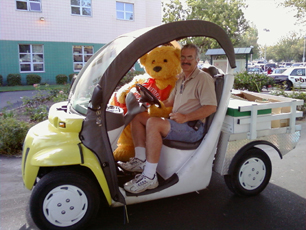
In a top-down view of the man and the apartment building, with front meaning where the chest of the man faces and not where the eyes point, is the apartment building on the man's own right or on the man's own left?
on the man's own right

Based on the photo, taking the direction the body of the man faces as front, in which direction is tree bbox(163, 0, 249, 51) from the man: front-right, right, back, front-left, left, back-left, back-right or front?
back-right

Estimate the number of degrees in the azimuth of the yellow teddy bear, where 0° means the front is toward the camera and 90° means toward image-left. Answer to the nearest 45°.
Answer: approximately 45°

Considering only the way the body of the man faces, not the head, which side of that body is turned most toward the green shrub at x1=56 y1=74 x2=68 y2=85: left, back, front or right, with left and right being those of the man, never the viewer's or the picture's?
right

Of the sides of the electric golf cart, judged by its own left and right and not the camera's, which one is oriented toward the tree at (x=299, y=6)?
back

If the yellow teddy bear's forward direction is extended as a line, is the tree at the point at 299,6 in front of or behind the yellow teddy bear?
behind

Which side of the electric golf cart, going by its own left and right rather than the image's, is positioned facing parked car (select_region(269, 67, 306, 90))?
back

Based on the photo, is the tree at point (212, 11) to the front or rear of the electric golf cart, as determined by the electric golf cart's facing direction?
to the rear

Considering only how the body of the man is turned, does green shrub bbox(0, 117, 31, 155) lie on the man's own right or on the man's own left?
on the man's own right

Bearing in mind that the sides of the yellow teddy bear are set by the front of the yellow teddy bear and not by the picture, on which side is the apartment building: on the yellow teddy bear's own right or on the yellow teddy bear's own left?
on the yellow teddy bear's own right

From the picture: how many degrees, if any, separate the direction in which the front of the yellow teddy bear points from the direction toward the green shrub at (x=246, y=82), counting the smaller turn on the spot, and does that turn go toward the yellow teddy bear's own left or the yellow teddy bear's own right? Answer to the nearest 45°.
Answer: approximately 180°
